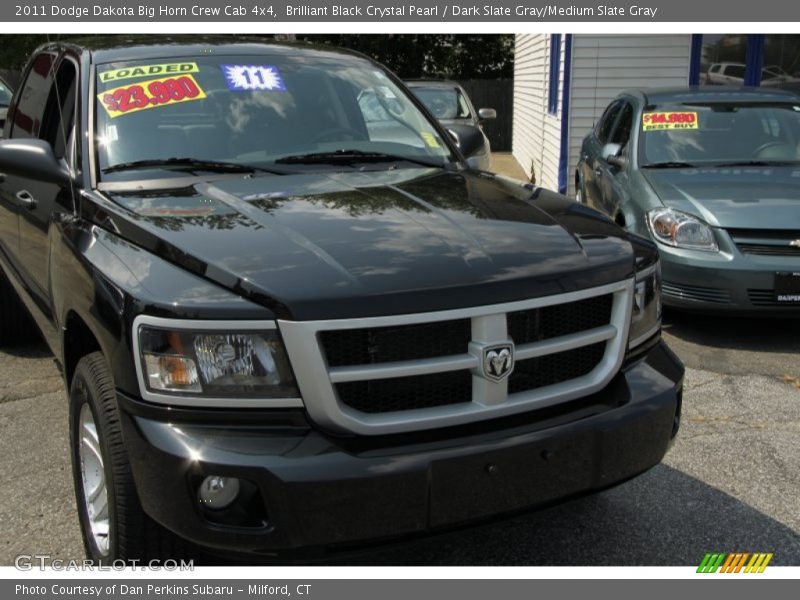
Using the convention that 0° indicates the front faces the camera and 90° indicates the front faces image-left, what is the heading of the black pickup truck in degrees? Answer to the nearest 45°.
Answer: approximately 315°
